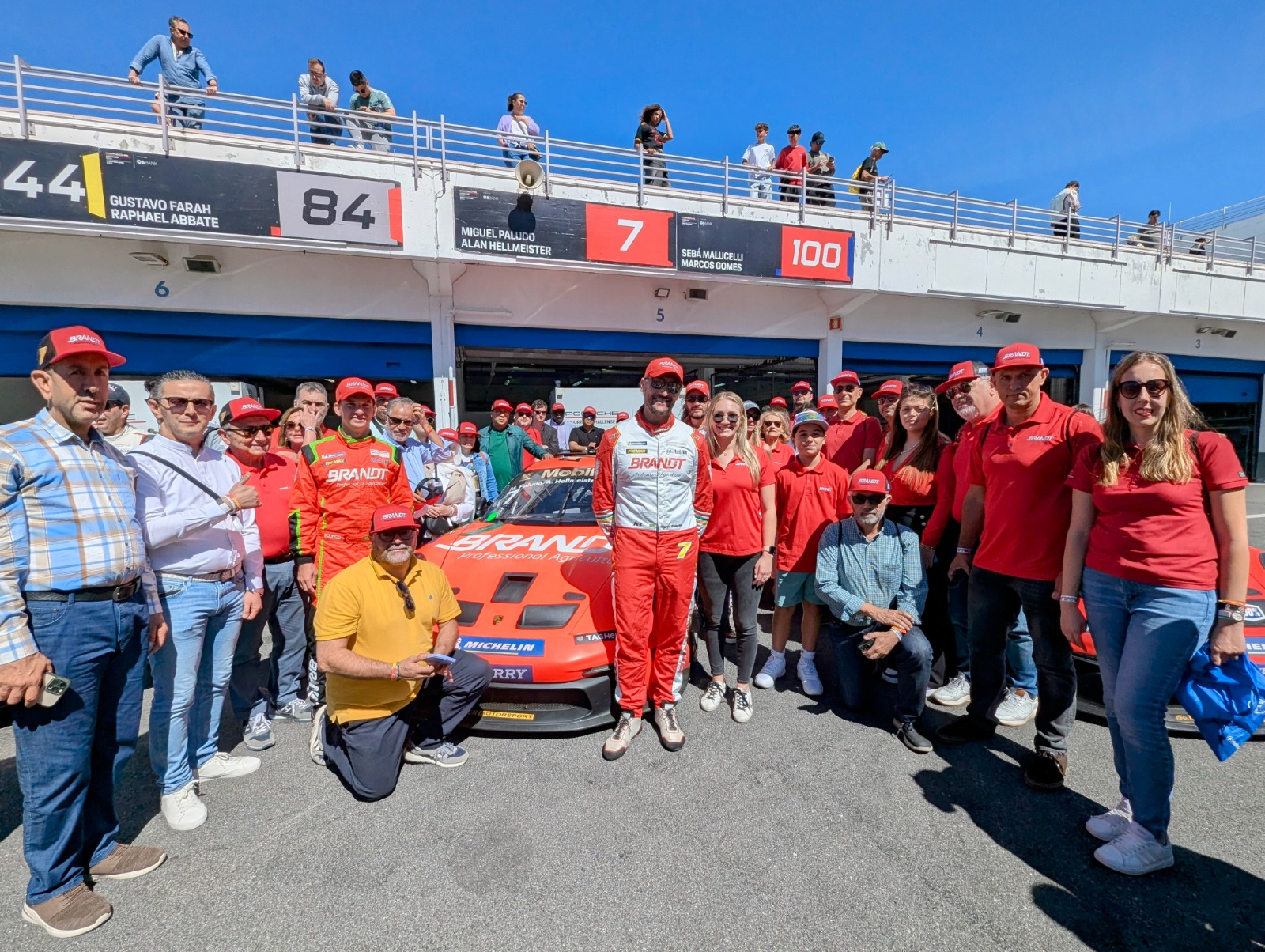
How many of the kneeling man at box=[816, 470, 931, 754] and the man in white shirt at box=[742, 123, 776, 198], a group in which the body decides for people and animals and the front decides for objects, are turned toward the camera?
2

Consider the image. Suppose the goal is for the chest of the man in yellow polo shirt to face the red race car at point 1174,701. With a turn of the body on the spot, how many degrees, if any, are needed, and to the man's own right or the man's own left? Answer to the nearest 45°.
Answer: approximately 45° to the man's own left

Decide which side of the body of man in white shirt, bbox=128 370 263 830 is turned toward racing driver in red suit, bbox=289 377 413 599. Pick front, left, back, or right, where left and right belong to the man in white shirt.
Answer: left

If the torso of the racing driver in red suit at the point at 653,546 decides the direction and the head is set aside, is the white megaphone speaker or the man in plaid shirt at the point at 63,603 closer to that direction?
the man in plaid shirt

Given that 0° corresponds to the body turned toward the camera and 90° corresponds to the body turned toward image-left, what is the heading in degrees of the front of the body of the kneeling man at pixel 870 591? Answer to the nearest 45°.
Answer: approximately 0°

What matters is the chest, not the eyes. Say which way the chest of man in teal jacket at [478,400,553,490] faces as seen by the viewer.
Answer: toward the camera

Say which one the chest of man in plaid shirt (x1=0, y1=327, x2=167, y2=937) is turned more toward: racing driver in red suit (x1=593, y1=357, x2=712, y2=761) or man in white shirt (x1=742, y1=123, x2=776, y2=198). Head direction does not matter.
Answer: the racing driver in red suit

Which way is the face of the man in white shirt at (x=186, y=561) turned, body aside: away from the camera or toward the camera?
toward the camera

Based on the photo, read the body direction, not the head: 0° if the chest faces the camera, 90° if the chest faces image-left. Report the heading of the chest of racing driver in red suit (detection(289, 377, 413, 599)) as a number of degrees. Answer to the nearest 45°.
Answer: approximately 0°

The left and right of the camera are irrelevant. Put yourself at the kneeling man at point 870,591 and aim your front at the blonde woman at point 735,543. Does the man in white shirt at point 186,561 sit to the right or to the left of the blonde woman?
left

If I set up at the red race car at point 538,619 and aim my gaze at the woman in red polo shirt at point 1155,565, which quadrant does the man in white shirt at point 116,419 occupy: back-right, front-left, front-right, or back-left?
back-right

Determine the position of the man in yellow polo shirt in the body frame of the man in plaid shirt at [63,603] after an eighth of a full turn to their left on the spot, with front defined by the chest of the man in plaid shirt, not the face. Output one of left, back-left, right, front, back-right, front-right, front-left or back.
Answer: front
